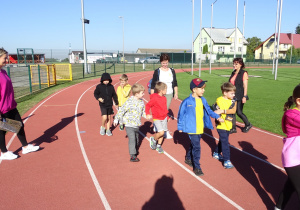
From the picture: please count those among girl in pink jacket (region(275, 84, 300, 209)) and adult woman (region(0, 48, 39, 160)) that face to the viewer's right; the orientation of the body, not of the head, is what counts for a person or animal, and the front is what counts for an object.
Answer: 2

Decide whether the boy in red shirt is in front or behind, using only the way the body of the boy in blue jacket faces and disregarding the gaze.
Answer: behind

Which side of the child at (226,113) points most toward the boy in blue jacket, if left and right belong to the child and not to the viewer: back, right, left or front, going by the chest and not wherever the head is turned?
right

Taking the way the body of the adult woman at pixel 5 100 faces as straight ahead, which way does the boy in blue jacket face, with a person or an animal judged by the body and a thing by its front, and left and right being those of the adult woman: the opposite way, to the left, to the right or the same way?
to the right

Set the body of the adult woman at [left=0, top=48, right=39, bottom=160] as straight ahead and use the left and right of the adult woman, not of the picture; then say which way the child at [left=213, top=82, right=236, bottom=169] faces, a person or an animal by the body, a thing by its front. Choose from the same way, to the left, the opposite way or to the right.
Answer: to the right

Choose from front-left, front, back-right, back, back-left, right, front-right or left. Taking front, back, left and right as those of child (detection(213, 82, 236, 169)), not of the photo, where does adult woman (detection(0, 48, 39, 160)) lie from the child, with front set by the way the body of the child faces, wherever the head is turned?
back-right

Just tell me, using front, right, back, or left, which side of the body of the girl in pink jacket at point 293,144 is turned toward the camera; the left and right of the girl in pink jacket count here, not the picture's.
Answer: right

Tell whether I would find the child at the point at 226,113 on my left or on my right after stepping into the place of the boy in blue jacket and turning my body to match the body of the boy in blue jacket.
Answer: on my left
